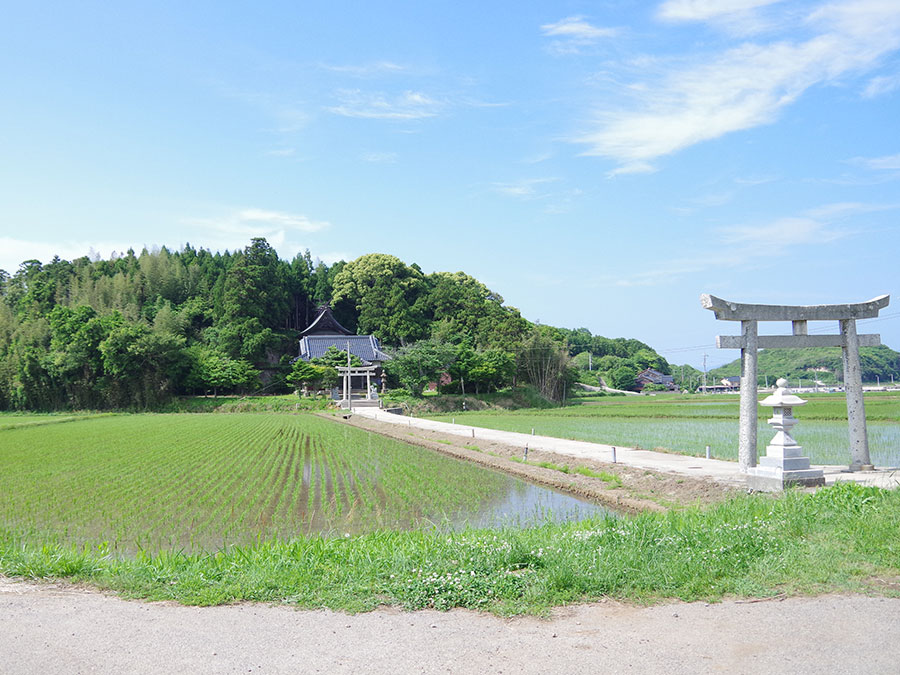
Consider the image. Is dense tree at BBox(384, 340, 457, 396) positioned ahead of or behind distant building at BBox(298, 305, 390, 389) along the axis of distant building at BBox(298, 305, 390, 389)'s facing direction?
ahead

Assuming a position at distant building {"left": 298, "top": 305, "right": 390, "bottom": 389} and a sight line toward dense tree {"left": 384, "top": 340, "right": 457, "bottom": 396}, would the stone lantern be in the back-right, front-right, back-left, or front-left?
front-right

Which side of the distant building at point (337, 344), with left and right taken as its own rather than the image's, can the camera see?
front

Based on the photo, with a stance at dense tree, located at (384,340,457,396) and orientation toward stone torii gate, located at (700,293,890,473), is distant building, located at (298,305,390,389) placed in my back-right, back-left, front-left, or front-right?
back-right

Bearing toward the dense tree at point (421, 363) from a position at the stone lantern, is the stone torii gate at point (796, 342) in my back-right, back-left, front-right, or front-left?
front-right

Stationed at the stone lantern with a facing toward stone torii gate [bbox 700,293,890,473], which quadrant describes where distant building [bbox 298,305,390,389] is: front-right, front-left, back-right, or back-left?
front-left

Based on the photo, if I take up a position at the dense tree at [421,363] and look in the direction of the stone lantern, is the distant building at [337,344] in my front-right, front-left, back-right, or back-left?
back-right

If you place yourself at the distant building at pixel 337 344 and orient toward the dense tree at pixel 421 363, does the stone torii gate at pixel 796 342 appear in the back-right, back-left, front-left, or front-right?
front-right

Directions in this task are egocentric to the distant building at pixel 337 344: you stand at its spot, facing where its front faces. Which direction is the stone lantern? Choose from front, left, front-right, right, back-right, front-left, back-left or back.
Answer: front

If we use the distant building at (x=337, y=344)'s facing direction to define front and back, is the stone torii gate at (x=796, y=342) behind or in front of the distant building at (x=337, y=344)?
in front
